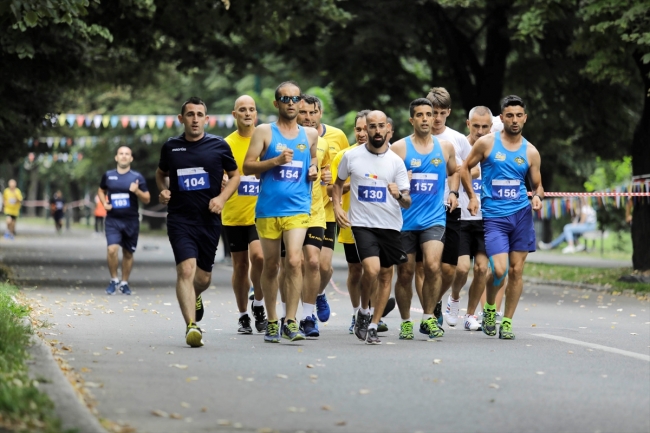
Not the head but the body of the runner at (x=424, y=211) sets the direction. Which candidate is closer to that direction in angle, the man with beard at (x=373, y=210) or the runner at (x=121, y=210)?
the man with beard

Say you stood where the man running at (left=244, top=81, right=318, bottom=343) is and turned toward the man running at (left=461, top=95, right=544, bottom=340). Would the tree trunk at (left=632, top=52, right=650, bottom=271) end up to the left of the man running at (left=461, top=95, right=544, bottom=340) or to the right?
left

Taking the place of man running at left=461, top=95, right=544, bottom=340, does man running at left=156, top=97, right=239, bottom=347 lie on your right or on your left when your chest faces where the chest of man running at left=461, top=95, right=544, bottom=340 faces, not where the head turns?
on your right
